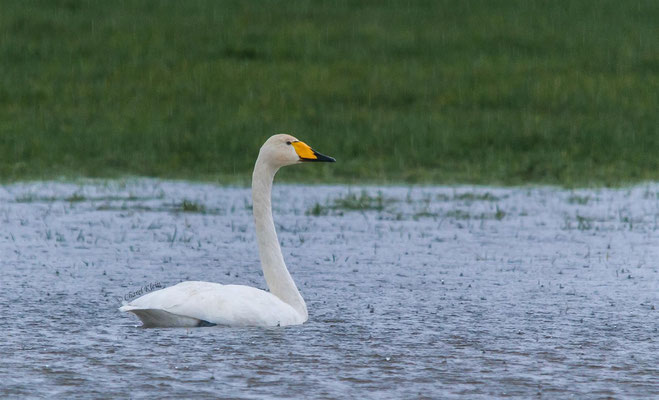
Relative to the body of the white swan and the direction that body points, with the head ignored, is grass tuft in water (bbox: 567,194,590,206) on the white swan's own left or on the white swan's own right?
on the white swan's own left

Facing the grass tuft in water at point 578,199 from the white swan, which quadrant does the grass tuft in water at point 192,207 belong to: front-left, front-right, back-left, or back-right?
front-left

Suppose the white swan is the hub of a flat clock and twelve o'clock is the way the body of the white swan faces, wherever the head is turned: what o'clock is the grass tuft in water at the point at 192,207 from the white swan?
The grass tuft in water is roughly at 9 o'clock from the white swan.

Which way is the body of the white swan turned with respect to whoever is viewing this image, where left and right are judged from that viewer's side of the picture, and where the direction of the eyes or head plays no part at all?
facing to the right of the viewer
